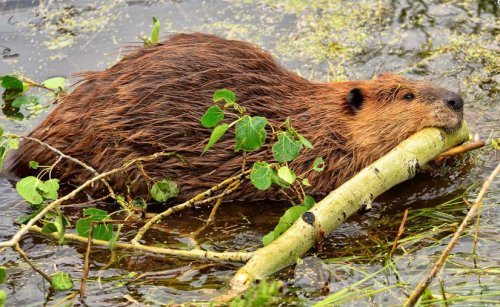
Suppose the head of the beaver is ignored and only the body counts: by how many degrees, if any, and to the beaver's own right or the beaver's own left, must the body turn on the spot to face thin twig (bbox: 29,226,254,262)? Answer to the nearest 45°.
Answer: approximately 90° to the beaver's own right

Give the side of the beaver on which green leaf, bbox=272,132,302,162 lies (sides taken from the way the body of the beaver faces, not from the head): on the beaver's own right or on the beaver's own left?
on the beaver's own right

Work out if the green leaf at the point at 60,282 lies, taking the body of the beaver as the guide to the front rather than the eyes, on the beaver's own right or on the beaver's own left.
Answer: on the beaver's own right

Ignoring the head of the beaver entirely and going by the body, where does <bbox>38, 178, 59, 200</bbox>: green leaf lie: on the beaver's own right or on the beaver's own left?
on the beaver's own right

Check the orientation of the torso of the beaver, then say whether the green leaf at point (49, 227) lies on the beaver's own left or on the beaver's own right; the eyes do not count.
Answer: on the beaver's own right

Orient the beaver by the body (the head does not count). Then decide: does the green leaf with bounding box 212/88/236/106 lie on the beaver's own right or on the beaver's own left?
on the beaver's own right

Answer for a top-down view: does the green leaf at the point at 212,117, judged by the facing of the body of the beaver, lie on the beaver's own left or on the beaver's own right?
on the beaver's own right

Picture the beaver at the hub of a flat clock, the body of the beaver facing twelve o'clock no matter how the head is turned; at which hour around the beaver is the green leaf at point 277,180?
The green leaf is roughly at 2 o'clock from the beaver.

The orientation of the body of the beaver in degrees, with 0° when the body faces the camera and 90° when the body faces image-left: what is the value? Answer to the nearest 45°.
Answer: approximately 270°

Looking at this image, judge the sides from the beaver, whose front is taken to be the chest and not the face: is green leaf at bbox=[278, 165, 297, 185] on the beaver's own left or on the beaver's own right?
on the beaver's own right

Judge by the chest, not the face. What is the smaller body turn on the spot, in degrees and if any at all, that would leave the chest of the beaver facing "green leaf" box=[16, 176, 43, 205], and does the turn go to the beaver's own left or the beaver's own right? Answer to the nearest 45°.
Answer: approximately 135° to the beaver's own right
